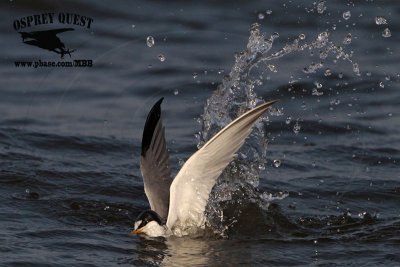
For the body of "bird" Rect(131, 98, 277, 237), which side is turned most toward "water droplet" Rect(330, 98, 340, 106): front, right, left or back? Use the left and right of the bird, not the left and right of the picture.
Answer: back

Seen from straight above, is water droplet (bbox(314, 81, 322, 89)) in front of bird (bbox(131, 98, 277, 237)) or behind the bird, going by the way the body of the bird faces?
behind

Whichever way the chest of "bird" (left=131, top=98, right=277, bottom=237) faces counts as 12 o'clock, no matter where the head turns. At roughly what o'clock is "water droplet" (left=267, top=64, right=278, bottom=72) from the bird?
The water droplet is roughly at 5 o'clock from the bird.

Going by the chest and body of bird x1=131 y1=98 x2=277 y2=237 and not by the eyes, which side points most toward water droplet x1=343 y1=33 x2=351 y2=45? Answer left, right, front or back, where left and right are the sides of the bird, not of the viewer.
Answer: back

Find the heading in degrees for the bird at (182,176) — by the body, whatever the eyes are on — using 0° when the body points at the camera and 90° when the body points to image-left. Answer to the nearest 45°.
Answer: approximately 45°

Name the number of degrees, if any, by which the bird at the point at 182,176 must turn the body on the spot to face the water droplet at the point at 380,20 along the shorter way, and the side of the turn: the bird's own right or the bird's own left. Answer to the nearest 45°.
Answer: approximately 180°

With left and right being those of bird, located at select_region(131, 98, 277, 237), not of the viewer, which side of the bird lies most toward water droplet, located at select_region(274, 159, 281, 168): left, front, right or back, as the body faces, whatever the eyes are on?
back

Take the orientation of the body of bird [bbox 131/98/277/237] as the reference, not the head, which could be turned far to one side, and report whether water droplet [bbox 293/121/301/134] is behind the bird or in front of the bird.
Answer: behind

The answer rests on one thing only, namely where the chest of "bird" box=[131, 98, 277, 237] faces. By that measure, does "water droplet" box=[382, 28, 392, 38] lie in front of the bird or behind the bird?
behind
